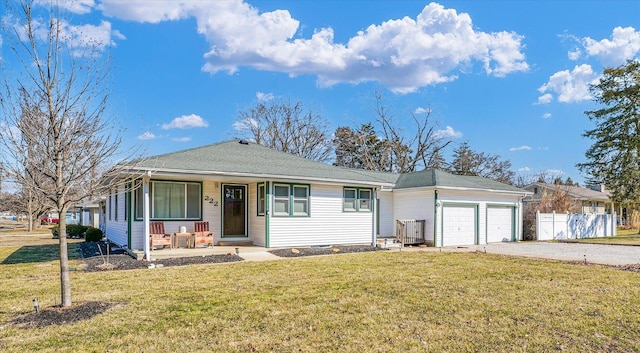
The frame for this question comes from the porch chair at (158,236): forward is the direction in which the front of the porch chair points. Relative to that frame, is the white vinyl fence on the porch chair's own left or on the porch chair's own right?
on the porch chair's own left

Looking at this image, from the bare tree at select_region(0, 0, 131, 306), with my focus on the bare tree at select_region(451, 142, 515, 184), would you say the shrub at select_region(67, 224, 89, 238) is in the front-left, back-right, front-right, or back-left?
front-left
